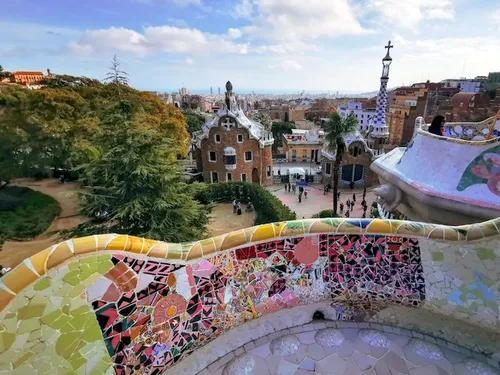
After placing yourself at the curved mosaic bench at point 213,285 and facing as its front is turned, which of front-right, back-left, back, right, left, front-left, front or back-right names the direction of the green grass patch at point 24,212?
back-right

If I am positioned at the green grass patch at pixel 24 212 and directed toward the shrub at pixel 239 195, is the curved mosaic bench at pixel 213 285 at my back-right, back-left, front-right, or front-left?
front-right

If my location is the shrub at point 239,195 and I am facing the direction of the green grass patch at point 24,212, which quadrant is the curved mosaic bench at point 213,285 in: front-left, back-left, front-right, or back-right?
front-left

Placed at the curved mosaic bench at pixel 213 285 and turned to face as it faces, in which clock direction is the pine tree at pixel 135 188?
The pine tree is roughly at 5 o'clock from the curved mosaic bench.

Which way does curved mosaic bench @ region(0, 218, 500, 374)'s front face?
toward the camera

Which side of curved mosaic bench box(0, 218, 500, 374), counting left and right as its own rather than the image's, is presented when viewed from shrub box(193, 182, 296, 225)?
back

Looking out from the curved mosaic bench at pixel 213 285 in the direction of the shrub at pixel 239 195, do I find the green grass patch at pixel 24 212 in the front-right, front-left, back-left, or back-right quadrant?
front-left
